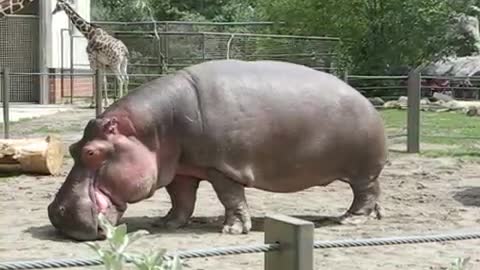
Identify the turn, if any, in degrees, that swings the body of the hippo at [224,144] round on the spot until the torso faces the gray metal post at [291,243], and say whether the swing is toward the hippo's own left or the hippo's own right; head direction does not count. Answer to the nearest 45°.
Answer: approximately 90° to the hippo's own left

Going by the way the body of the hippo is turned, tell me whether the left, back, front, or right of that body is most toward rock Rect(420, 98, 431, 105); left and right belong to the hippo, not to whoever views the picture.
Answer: right

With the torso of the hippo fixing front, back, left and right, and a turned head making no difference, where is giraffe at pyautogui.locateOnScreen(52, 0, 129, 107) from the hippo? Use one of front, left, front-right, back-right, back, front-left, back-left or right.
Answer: right

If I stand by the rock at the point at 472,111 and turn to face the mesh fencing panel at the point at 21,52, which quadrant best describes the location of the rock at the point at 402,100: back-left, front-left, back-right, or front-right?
front-right

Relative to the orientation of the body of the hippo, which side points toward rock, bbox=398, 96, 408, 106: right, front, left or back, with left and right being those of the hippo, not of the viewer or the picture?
right

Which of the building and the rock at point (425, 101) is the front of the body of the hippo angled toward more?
the building

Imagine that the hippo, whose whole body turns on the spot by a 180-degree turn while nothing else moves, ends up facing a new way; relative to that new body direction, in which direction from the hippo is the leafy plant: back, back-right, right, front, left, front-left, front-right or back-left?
right

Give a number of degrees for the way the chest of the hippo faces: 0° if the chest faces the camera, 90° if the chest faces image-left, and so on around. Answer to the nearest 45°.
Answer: approximately 90°

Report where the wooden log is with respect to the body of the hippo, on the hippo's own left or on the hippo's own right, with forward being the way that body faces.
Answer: on the hippo's own right

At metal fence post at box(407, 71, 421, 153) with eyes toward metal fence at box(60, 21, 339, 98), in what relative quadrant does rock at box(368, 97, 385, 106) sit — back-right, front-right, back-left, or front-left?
front-right

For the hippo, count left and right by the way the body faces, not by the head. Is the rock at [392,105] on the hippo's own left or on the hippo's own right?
on the hippo's own right

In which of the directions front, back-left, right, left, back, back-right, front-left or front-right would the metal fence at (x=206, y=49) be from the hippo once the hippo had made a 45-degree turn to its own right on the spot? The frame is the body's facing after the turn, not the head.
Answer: front-right

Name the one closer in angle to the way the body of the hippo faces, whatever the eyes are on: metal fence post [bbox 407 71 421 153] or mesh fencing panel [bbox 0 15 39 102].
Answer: the mesh fencing panel

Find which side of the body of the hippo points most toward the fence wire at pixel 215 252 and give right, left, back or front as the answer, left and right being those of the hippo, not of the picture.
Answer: left

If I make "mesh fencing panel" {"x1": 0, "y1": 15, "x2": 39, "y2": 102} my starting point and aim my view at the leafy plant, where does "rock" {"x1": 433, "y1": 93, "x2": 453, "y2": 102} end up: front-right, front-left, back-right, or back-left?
front-left

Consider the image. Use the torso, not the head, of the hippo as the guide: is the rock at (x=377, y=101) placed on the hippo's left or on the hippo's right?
on the hippo's right
